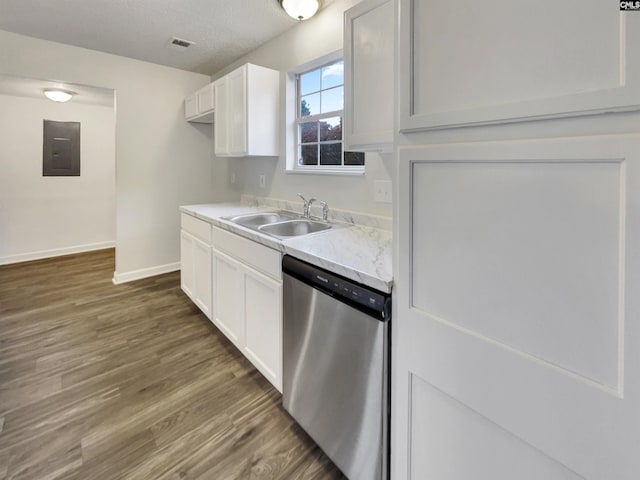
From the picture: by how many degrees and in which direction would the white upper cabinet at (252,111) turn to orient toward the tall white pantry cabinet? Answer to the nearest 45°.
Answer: approximately 45° to its left

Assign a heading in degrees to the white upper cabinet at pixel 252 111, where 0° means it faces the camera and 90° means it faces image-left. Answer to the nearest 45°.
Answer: approximately 45°

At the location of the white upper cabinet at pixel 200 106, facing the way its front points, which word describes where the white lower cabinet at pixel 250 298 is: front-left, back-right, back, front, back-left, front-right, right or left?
front-left
